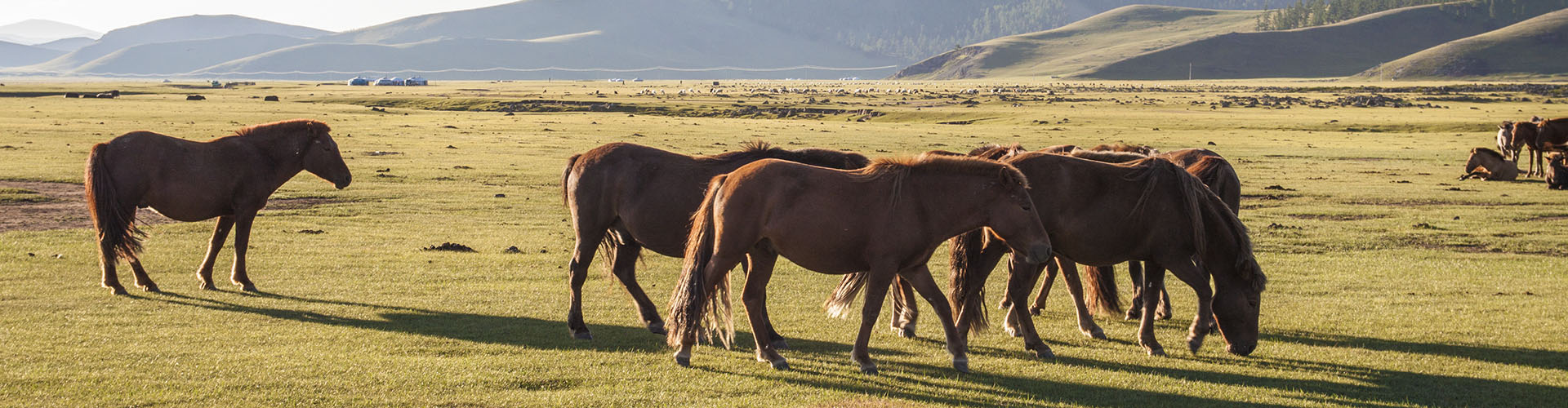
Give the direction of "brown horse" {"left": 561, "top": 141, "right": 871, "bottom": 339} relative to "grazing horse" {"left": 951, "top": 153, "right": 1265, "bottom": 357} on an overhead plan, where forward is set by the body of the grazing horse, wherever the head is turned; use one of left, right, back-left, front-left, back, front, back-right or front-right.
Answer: back

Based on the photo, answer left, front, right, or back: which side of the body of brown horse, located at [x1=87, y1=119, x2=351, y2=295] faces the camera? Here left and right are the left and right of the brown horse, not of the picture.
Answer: right

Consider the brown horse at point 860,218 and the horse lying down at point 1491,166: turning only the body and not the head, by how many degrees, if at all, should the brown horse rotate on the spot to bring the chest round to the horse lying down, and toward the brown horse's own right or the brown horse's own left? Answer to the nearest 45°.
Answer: approximately 45° to the brown horse's own left

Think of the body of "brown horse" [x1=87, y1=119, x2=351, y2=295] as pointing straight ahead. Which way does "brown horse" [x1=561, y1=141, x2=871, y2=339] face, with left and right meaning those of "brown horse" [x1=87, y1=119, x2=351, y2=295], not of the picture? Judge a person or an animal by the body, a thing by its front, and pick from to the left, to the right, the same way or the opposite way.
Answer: the same way

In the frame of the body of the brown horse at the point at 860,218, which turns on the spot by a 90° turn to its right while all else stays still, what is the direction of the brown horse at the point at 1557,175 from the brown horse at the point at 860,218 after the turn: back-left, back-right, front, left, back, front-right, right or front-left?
back-left

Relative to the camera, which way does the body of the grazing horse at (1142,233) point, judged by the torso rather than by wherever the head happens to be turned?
to the viewer's right

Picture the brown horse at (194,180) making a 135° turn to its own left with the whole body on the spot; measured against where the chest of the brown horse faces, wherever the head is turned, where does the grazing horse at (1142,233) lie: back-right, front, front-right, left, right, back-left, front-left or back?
back

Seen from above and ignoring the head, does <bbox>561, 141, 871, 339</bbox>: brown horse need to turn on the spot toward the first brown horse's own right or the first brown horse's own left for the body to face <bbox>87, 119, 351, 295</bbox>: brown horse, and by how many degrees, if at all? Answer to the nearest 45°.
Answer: approximately 135° to the first brown horse's own left

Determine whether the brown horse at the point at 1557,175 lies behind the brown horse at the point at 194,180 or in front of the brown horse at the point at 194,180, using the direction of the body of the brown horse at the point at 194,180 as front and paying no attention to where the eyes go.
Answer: in front

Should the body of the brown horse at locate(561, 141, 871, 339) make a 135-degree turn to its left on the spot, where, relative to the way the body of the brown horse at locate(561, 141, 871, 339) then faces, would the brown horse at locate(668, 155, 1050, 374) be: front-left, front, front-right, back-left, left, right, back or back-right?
back

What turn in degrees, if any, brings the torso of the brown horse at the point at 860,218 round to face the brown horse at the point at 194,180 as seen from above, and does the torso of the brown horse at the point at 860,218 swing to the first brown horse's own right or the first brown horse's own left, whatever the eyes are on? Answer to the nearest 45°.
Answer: approximately 135° to the first brown horse's own left

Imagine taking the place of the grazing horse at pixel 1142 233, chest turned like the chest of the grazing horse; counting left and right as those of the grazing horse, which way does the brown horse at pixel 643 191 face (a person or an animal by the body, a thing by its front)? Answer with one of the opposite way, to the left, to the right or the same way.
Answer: the same way

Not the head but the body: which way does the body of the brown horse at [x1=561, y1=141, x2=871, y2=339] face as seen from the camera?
to the viewer's right

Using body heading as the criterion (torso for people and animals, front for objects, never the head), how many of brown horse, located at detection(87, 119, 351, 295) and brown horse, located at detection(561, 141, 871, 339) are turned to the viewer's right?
2

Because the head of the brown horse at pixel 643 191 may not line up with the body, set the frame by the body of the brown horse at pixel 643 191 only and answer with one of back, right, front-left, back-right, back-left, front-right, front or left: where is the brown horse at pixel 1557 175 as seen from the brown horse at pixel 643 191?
front-left

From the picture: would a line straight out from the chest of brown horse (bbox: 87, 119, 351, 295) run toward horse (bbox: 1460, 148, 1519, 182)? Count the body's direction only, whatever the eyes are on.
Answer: yes

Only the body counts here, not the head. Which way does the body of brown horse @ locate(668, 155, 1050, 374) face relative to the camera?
to the viewer's right
